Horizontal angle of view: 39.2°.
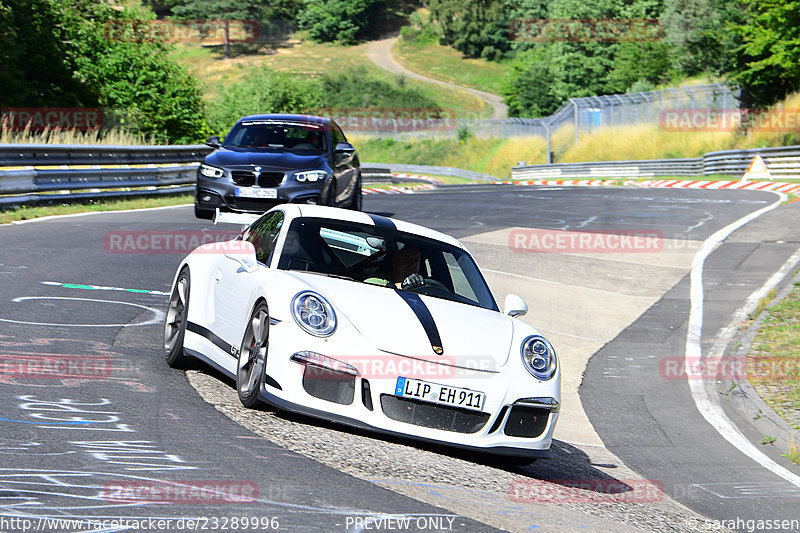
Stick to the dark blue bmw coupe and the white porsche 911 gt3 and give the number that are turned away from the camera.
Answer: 0

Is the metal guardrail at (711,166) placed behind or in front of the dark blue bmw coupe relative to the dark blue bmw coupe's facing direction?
behind

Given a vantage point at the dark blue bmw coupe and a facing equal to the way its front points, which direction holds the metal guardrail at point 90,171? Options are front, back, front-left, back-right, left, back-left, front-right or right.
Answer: back-right

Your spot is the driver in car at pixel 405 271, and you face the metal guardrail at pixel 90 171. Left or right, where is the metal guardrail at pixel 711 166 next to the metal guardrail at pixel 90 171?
right

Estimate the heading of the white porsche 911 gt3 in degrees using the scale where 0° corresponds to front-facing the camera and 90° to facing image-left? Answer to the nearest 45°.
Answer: approximately 315°

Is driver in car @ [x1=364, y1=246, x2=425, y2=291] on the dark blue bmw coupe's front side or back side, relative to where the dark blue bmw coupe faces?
on the front side

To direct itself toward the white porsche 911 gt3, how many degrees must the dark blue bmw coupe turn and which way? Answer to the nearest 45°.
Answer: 0° — it already faces it

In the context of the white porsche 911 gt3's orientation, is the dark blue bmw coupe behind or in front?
behind

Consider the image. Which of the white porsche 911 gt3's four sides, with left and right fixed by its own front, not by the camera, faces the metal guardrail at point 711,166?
left

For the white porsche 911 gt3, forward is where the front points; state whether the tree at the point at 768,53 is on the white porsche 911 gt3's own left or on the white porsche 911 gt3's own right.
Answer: on the white porsche 911 gt3's own left

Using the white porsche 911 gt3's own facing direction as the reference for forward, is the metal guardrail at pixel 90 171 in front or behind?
behind

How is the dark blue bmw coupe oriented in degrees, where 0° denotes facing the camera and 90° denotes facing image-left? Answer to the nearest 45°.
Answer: approximately 0°
